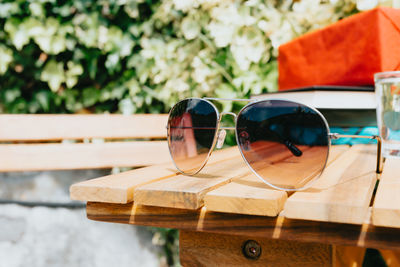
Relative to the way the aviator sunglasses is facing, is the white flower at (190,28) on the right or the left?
on its right

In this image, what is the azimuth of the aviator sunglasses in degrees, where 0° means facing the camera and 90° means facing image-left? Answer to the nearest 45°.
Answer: approximately 45°

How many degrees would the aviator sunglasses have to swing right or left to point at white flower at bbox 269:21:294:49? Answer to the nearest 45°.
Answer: approximately 135° to its right
